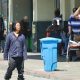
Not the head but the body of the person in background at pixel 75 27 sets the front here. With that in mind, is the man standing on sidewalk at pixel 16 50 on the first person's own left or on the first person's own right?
on the first person's own right

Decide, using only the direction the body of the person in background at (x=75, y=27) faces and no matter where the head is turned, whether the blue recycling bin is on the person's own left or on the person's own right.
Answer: on the person's own right
